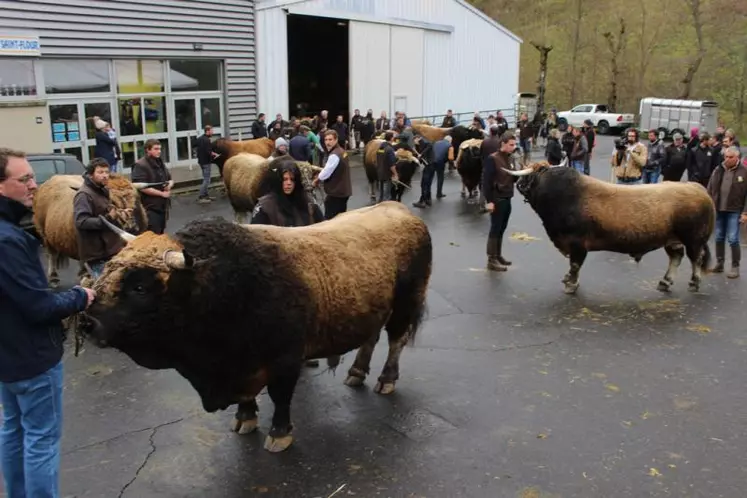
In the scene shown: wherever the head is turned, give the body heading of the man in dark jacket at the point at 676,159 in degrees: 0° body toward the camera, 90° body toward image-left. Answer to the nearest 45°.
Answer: approximately 0°

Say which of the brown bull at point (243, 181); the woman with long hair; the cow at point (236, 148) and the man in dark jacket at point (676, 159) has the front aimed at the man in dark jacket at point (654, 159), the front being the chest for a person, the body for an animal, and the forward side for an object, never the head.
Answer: the brown bull

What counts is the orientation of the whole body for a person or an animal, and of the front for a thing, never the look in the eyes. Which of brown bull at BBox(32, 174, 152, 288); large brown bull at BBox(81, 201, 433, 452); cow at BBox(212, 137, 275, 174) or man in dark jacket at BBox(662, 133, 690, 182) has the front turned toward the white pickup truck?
the brown bull

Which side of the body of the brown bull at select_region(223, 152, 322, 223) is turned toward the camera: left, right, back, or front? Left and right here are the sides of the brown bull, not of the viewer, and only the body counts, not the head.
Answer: right

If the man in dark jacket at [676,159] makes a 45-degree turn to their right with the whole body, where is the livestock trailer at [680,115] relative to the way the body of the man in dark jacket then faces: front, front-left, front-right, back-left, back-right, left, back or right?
back-right

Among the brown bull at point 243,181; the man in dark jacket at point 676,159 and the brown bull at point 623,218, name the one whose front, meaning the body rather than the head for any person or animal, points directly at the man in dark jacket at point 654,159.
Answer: the brown bull at point 243,181

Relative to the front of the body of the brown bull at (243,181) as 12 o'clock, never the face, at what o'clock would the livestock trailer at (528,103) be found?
The livestock trailer is roughly at 10 o'clock from the brown bull.

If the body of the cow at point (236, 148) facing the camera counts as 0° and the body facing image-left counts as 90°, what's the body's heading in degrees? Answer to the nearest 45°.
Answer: approximately 90°

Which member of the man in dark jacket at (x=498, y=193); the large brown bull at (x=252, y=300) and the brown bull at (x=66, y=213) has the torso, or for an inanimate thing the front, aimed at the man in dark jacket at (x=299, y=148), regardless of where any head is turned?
the brown bull

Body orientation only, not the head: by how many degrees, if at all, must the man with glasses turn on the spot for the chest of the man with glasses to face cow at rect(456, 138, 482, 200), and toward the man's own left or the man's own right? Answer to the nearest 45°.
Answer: approximately 45° to the man's own left

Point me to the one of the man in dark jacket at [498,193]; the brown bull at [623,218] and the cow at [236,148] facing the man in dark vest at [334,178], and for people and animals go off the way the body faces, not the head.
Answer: the brown bull

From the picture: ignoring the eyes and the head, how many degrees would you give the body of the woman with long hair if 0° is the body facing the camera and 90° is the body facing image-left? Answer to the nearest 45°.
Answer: approximately 0°

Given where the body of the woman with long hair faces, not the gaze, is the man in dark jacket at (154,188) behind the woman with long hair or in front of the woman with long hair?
behind

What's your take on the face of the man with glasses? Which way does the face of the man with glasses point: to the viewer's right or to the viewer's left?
to the viewer's right

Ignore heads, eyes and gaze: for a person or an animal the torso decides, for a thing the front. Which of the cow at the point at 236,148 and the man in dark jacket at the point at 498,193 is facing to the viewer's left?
the cow

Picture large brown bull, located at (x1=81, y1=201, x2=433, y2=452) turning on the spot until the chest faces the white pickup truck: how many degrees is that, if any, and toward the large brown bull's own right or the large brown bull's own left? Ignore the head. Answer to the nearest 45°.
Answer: approximately 180°
